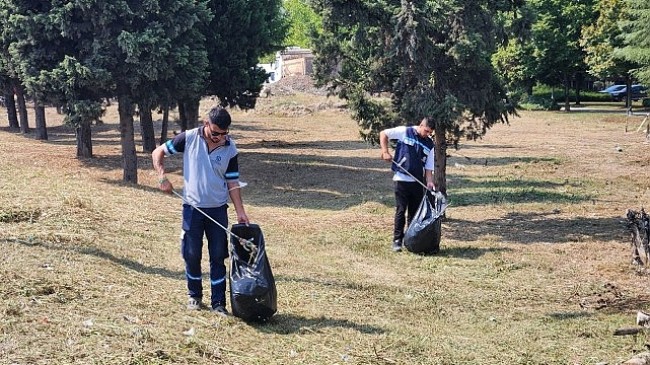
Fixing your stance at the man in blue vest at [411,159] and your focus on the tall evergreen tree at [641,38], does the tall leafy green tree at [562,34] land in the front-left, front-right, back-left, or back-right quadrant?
front-left

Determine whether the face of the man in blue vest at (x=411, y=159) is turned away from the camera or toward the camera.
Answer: toward the camera

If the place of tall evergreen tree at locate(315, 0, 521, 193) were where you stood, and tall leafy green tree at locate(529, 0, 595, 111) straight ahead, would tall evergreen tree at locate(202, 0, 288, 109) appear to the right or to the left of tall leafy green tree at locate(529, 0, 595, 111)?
left

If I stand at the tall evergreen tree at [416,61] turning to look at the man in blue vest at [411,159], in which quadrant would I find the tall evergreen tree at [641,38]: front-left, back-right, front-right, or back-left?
back-left

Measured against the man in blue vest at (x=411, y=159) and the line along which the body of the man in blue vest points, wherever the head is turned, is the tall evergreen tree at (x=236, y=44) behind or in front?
behind

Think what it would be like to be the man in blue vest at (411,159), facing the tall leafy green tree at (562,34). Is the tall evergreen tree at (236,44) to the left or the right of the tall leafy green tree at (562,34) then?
left

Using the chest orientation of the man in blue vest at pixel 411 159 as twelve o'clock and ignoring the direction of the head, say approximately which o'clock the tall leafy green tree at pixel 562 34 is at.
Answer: The tall leafy green tree is roughly at 8 o'clock from the man in blue vest.
